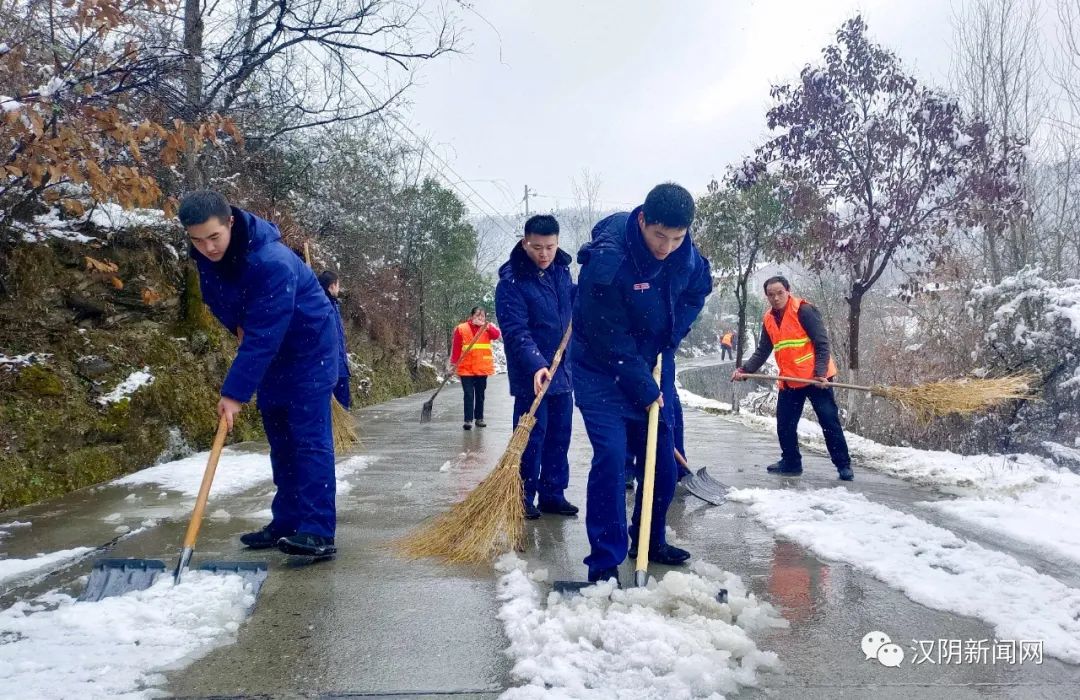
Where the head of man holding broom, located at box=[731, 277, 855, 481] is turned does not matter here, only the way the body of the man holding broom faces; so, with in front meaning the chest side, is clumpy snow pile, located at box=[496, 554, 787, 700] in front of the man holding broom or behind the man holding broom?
in front

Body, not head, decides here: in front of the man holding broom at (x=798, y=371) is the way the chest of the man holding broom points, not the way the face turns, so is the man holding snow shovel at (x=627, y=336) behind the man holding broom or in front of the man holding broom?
in front

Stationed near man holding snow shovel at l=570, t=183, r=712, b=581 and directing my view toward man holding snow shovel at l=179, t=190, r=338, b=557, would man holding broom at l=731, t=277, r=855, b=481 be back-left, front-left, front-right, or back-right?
back-right

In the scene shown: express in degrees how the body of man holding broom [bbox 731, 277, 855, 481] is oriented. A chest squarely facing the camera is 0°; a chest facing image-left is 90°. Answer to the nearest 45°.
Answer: approximately 45°

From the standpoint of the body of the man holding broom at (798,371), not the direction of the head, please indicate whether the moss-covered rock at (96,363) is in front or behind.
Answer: in front

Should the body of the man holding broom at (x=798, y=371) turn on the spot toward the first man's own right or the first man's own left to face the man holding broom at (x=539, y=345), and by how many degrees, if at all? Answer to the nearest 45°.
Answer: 0° — they already face them

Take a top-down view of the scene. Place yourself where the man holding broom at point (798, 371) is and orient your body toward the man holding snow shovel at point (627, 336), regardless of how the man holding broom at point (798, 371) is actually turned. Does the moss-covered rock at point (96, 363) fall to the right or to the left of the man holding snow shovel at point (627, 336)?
right

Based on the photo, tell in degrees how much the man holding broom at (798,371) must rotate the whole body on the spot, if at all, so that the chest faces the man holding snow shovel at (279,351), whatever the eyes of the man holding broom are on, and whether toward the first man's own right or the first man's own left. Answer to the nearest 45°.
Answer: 0° — they already face them
